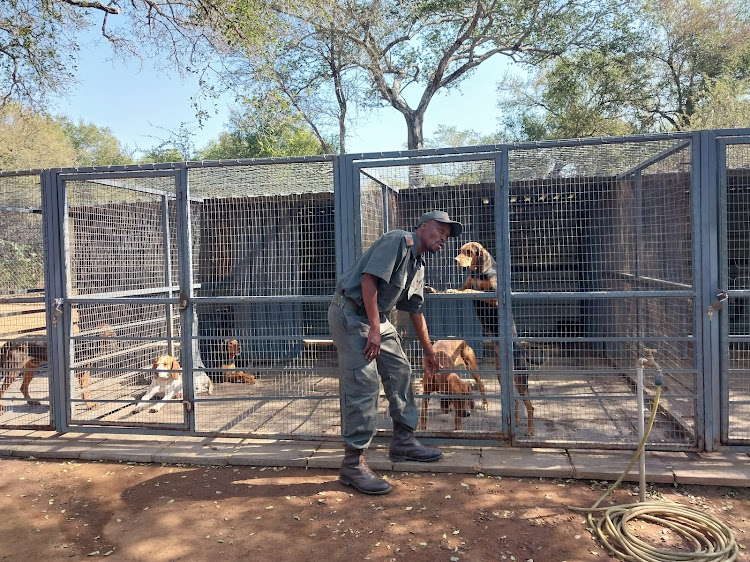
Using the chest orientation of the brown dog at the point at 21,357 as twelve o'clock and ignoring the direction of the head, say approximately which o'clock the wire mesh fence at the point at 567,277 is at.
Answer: The wire mesh fence is roughly at 1 o'clock from the brown dog.

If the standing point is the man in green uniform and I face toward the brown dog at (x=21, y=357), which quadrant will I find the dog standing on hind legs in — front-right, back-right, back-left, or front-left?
back-right

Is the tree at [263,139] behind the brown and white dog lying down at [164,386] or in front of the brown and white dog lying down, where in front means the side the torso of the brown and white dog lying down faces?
behind

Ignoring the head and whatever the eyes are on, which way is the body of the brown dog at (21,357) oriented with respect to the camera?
to the viewer's right

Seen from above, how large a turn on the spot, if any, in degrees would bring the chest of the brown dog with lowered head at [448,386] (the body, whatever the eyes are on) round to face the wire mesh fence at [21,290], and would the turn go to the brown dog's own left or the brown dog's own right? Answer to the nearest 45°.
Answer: approximately 90° to the brown dog's own right

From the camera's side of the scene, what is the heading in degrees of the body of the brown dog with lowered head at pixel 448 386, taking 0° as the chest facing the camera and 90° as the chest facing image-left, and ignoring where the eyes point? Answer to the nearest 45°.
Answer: approximately 0°
